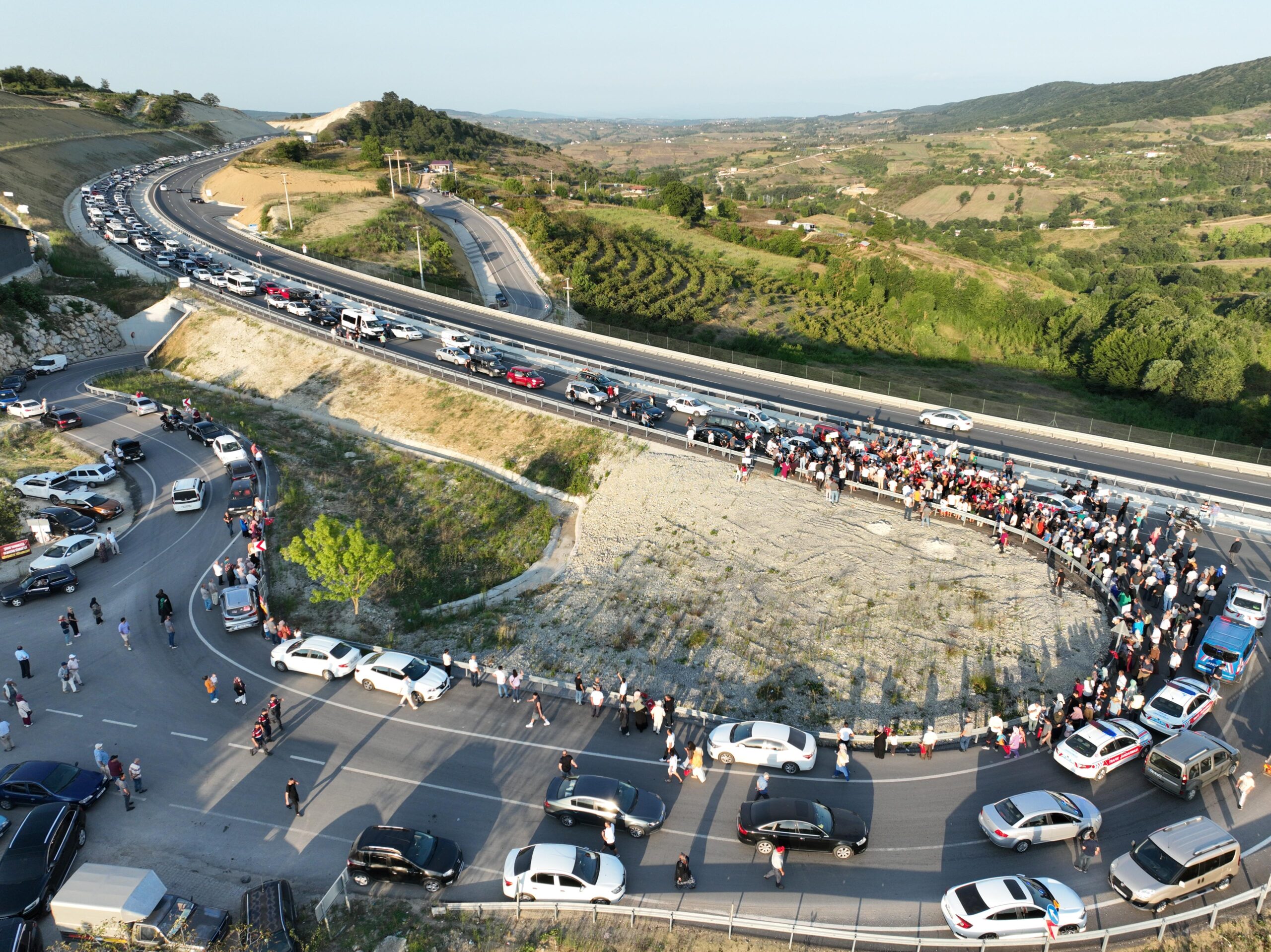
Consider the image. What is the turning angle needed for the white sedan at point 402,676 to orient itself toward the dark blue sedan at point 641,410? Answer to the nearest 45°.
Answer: approximately 90° to its left

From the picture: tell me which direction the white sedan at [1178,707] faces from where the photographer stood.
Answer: facing away from the viewer and to the right of the viewer

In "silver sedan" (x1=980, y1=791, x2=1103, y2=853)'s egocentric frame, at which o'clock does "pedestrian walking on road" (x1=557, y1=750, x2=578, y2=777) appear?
The pedestrian walking on road is roughly at 7 o'clock from the silver sedan.

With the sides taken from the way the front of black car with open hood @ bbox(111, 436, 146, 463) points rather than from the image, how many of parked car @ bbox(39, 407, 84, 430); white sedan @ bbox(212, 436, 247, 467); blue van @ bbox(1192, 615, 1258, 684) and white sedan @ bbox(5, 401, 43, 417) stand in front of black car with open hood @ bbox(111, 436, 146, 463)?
2

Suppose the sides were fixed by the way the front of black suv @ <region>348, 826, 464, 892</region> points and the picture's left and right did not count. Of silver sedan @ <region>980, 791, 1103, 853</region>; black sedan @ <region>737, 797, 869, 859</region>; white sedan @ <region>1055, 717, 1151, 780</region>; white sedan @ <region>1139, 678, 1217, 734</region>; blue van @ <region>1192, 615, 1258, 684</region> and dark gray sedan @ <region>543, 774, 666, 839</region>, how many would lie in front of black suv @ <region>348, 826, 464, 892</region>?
6

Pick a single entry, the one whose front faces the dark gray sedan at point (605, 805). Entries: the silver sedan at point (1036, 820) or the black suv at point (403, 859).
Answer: the black suv

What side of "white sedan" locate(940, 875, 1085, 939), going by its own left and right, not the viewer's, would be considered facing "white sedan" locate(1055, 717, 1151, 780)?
left

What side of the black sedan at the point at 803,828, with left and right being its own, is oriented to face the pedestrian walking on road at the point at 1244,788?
front
